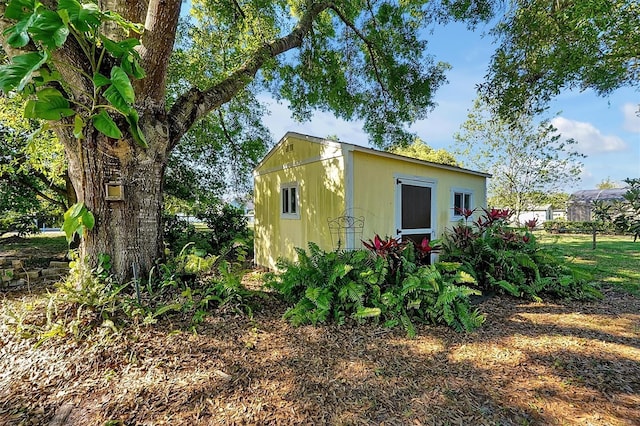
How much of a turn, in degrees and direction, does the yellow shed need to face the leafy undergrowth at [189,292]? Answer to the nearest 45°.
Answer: approximately 90° to its right

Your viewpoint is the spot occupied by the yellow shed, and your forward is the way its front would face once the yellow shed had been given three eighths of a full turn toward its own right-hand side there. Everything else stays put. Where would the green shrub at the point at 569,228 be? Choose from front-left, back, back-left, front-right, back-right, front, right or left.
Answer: back-right

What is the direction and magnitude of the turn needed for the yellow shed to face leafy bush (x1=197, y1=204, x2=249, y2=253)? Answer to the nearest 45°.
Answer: approximately 180°

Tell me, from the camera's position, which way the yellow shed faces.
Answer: facing the viewer and to the right of the viewer

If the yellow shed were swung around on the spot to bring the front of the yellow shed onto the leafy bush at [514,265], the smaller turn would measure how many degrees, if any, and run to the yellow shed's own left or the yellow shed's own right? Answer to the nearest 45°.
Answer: approximately 45° to the yellow shed's own left
